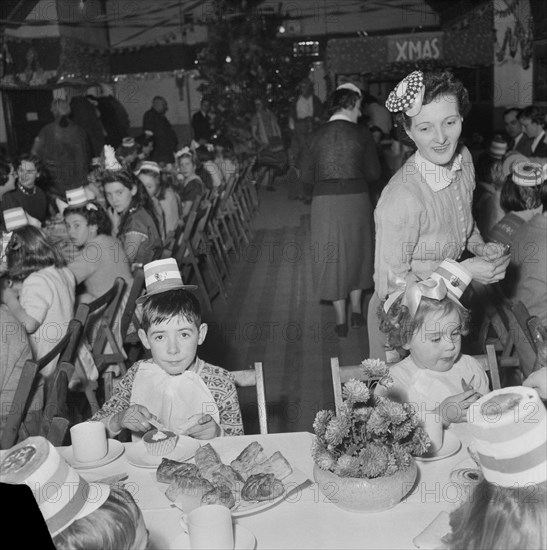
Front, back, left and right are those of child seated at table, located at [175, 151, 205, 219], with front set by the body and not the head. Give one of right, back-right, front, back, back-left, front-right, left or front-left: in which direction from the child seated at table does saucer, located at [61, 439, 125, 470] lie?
front-left

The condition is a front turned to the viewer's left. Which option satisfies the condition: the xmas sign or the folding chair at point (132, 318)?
the folding chair

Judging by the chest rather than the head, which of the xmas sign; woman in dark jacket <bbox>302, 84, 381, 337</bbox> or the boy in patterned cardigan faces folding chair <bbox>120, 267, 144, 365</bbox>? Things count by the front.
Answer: the xmas sign

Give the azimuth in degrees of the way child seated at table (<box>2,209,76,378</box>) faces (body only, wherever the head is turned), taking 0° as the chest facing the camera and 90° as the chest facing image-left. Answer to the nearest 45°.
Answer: approximately 135°

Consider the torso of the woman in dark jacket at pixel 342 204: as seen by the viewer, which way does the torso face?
away from the camera

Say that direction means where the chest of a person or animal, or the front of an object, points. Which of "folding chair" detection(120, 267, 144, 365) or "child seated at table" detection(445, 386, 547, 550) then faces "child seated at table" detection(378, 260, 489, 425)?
"child seated at table" detection(445, 386, 547, 550)

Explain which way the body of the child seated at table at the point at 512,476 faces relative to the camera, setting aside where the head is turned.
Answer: away from the camera

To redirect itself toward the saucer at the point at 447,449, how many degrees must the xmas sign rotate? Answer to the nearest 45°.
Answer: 0° — it already faces it

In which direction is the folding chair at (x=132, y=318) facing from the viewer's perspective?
to the viewer's left

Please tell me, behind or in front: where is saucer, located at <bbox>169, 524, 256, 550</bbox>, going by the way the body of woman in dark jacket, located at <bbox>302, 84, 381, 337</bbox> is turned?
behind

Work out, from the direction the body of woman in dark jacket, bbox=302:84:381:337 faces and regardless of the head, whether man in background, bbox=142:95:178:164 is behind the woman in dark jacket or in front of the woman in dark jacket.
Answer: in front

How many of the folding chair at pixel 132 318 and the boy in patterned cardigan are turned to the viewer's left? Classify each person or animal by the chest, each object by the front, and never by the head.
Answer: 1

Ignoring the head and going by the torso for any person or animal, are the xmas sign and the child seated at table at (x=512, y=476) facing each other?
yes

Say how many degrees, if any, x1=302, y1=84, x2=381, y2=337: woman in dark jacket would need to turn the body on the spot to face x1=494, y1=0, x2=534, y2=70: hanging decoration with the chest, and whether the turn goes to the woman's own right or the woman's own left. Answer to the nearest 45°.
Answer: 0° — they already face it

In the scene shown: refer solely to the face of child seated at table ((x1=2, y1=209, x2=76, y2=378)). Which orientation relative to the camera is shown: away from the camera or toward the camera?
away from the camera

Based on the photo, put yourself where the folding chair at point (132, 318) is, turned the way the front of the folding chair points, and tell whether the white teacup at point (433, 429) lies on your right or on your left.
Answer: on your left

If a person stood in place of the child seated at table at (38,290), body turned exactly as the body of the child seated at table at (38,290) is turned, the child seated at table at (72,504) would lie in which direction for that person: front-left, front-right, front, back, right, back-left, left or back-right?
back-left

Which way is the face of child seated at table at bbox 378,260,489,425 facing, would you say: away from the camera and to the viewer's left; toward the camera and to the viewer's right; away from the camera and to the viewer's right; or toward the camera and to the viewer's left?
toward the camera and to the viewer's right

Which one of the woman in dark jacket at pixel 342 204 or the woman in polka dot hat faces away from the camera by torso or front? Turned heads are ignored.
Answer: the woman in dark jacket
